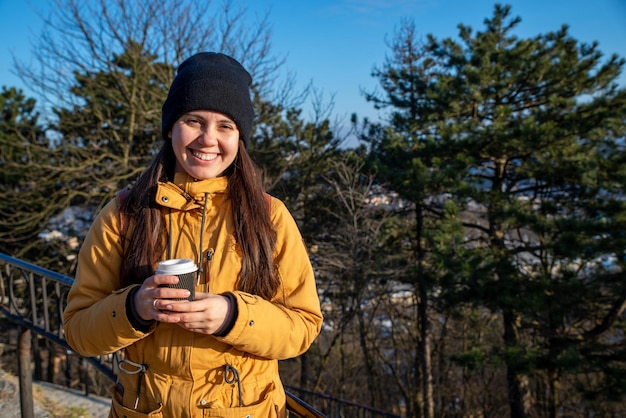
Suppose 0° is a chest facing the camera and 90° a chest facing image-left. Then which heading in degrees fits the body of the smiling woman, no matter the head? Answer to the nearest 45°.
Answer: approximately 0°

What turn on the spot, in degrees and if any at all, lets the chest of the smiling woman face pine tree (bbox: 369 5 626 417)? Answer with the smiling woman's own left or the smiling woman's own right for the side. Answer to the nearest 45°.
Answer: approximately 135° to the smiling woman's own left
